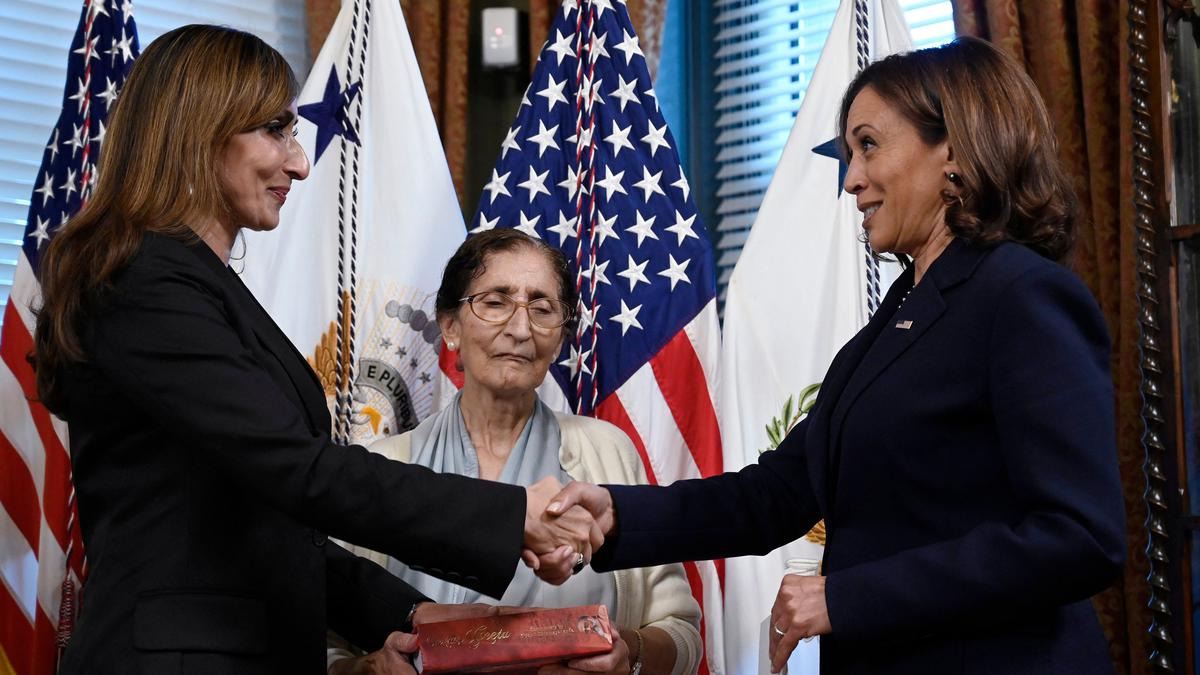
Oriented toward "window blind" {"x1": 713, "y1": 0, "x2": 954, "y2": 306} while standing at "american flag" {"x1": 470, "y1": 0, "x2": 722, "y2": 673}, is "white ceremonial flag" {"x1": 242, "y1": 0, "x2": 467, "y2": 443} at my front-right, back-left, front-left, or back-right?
back-left

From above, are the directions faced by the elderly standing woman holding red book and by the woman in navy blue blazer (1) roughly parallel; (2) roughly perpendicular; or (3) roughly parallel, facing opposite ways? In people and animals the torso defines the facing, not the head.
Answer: roughly perpendicular

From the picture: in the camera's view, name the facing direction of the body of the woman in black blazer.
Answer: to the viewer's right

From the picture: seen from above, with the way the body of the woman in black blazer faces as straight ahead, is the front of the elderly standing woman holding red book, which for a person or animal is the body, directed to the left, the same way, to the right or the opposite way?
to the right

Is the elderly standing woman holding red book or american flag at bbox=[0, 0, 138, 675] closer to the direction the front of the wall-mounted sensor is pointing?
the elderly standing woman holding red book

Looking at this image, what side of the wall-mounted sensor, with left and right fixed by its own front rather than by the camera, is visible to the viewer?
front

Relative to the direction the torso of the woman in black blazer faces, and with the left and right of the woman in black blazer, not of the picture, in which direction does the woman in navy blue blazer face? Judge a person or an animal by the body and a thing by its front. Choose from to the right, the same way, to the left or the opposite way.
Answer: the opposite way

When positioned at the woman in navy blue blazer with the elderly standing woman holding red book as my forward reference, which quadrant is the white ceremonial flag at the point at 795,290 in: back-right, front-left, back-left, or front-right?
front-right

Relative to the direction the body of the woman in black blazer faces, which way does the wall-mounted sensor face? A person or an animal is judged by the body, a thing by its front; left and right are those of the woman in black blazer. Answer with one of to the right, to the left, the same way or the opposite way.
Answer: to the right

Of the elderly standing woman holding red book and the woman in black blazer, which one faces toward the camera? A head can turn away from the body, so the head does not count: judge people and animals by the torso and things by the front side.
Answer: the elderly standing woman holding red book

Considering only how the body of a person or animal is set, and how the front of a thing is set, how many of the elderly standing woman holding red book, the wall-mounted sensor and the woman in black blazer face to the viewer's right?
1

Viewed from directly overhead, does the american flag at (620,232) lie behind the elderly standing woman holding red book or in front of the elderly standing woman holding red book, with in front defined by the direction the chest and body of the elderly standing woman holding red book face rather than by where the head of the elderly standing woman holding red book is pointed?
behind

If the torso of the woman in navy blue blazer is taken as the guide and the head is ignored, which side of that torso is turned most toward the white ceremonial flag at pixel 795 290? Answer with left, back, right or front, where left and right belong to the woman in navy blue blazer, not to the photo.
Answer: right

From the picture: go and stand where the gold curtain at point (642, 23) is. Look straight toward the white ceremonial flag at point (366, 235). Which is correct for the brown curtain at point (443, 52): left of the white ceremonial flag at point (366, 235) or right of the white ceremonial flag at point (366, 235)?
right

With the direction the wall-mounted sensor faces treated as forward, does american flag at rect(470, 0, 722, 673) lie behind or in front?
in front

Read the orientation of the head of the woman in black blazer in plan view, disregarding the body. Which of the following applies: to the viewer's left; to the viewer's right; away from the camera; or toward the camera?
to the viewer's right
